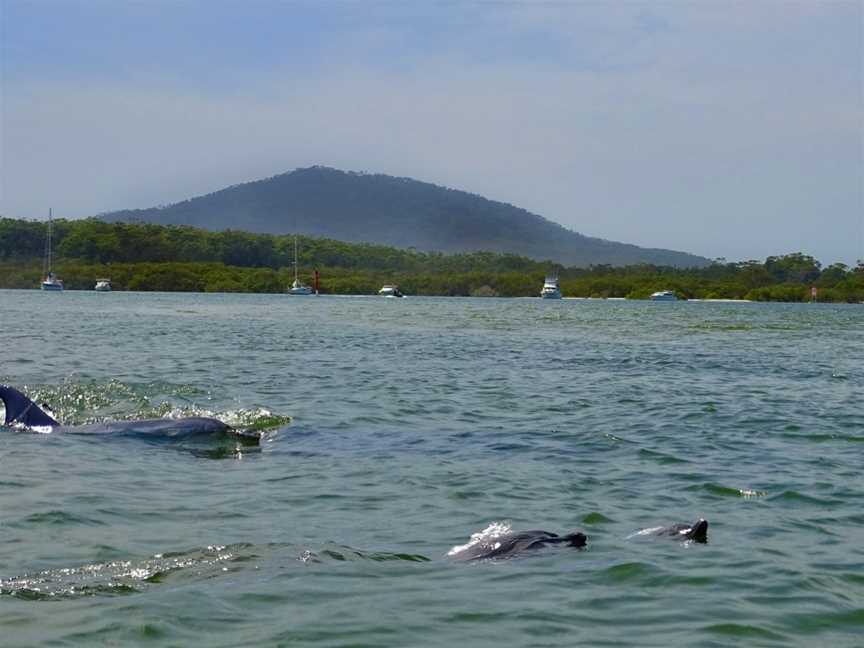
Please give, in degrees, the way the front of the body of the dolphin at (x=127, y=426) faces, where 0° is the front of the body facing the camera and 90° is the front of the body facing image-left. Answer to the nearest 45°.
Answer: approximately 270°

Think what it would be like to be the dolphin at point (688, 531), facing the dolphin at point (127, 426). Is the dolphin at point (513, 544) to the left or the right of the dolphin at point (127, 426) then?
left

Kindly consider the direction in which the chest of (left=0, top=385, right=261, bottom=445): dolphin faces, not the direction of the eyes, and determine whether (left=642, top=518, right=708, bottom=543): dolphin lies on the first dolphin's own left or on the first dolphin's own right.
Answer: on the first dolphin's own right

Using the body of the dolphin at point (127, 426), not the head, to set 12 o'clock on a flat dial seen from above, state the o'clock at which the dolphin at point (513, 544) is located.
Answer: the dolphin at point (513, 544) is roughly at 2 o'clock from the dolphin at point (127, 426).
